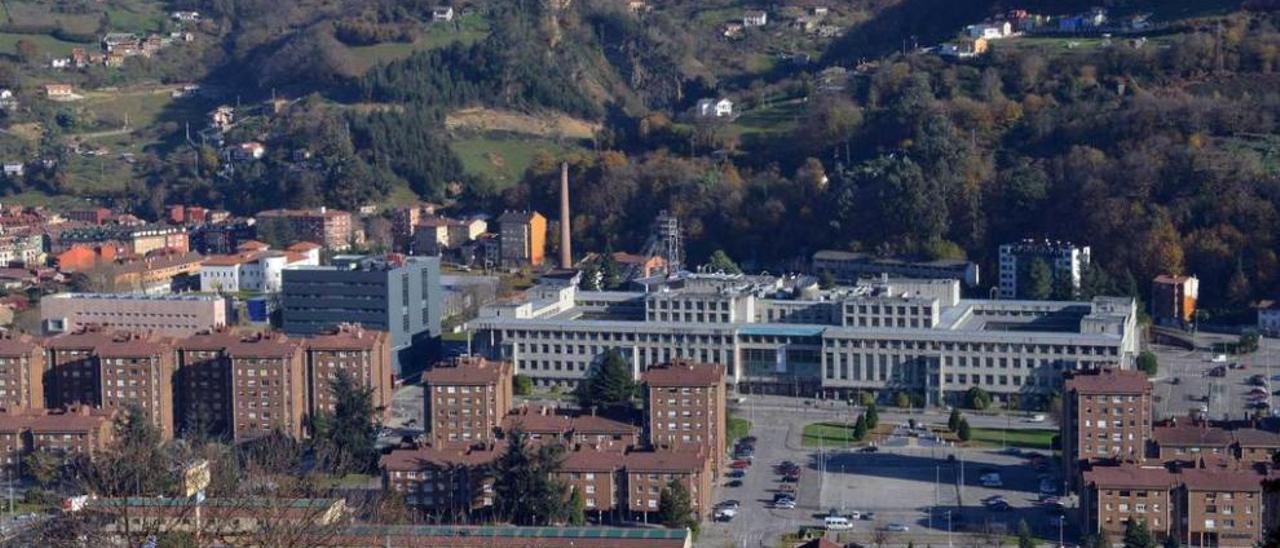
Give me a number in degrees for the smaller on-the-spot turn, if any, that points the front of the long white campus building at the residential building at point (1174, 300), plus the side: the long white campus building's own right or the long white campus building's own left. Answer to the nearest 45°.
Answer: approximately 135° to the long white campus building's own left

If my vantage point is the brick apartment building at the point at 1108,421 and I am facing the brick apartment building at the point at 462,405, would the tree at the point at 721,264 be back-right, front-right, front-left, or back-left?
front-right

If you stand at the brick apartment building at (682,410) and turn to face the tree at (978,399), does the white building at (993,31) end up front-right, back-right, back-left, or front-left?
front-left

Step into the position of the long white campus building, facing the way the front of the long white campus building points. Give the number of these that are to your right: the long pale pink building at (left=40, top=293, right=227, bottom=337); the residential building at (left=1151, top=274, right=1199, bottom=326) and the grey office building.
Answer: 2

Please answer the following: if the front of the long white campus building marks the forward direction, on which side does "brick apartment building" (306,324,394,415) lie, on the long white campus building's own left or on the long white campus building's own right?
on the long white campus building's own right

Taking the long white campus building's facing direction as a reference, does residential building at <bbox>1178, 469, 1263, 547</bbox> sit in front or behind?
in front

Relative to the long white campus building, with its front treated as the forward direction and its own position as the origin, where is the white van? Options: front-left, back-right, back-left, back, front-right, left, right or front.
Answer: front

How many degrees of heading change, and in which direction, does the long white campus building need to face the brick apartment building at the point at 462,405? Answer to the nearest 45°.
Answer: approximately 45° to its right

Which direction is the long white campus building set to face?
toward the camera

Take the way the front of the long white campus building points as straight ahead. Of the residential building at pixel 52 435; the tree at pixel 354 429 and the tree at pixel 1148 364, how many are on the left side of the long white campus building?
1

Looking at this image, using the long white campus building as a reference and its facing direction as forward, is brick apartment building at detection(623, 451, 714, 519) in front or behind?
in front

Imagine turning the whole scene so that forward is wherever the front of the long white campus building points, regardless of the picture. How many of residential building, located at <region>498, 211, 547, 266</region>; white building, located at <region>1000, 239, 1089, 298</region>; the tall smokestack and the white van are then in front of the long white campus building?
1

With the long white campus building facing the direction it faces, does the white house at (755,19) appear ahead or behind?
behind

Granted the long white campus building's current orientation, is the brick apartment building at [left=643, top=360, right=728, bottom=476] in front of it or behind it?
in front

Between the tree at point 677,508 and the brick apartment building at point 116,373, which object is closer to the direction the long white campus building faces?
the tree
